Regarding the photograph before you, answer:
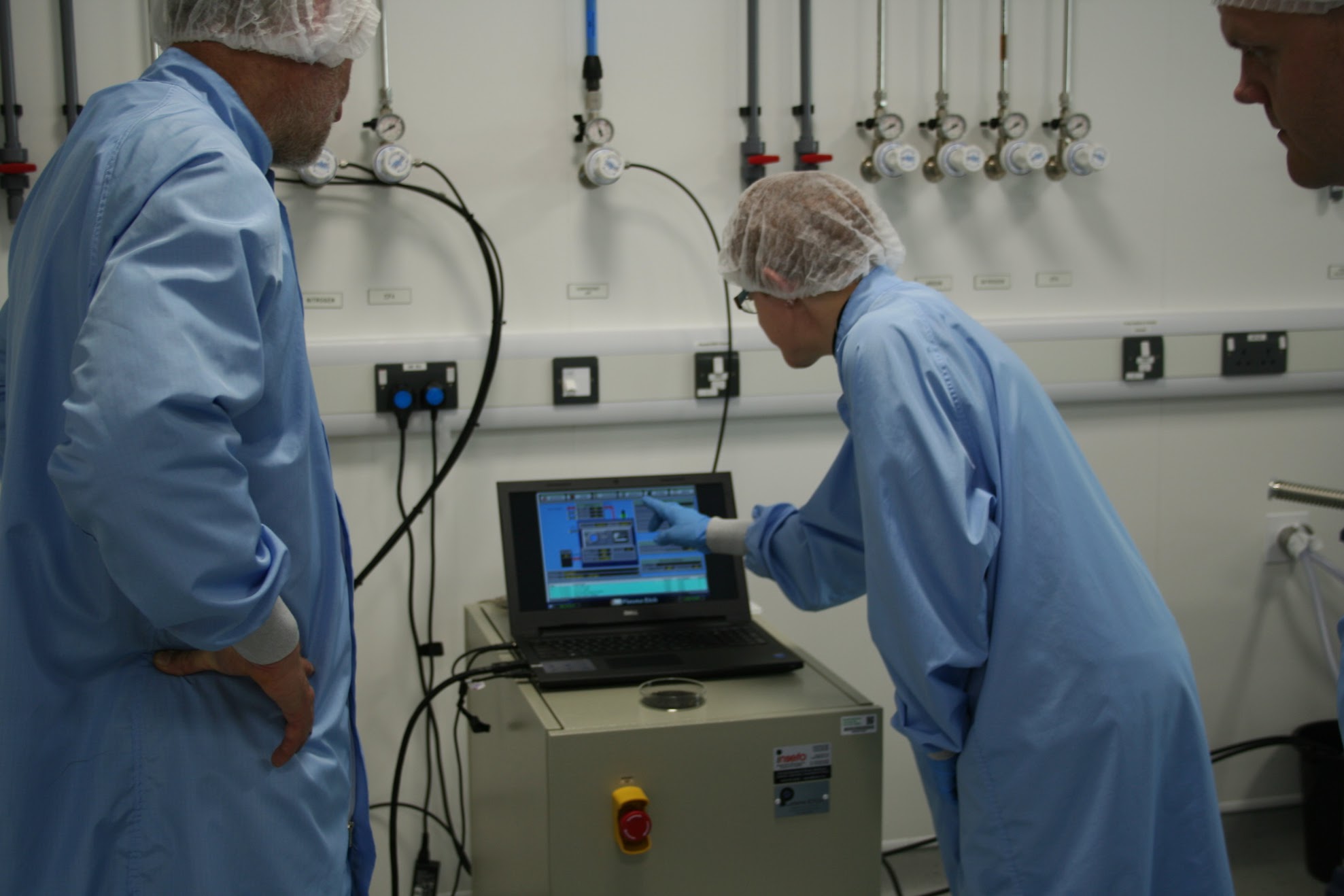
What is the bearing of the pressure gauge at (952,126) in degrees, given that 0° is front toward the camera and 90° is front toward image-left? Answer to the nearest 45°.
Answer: approximately 0°

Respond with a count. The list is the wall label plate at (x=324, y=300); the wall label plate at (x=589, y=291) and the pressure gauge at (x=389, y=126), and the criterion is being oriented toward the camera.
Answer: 3

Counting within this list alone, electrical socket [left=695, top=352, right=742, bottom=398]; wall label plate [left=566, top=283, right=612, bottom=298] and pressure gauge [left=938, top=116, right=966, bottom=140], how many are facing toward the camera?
3

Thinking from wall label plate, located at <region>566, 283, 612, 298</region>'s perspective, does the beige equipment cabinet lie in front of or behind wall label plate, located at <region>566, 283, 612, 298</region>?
in front

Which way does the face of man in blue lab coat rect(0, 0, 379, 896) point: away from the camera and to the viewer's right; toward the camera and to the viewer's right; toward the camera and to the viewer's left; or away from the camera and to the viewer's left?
away from the camera and to the viewer's right

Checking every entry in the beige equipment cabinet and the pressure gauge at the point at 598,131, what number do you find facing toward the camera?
2

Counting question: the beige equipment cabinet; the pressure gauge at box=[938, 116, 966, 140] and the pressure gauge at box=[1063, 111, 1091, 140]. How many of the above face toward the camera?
3

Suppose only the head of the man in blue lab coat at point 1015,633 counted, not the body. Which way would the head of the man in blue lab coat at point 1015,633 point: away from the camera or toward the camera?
away from the camera

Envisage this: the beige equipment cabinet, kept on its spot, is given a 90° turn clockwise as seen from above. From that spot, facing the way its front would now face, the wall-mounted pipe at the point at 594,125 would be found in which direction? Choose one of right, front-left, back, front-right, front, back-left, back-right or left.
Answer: right

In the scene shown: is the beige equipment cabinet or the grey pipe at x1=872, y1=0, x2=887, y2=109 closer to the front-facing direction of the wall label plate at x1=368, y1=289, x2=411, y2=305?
the beige equipment cabinet
